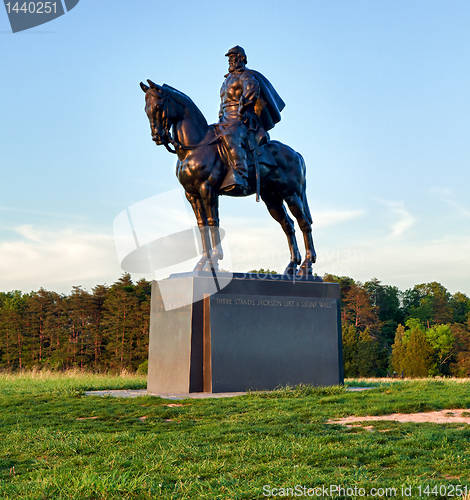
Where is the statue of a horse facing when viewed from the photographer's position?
facing the viewer and to the left of the viewer
